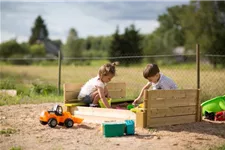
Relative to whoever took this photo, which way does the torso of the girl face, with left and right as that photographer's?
facing to the right of the viewer

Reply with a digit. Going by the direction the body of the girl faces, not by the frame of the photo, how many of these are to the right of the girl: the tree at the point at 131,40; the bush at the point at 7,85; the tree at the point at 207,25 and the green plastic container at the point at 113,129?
1

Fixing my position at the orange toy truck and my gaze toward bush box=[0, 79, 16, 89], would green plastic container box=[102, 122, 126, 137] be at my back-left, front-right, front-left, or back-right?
back-right

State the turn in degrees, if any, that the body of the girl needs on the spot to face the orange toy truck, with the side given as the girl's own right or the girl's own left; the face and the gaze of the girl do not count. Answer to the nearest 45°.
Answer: approximately 135° to the girl's own right

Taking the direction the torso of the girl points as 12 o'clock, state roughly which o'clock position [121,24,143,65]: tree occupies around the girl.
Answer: The tree is roughly at 9 o'clock from the girl.

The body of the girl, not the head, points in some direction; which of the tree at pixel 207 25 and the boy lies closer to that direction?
the boy
